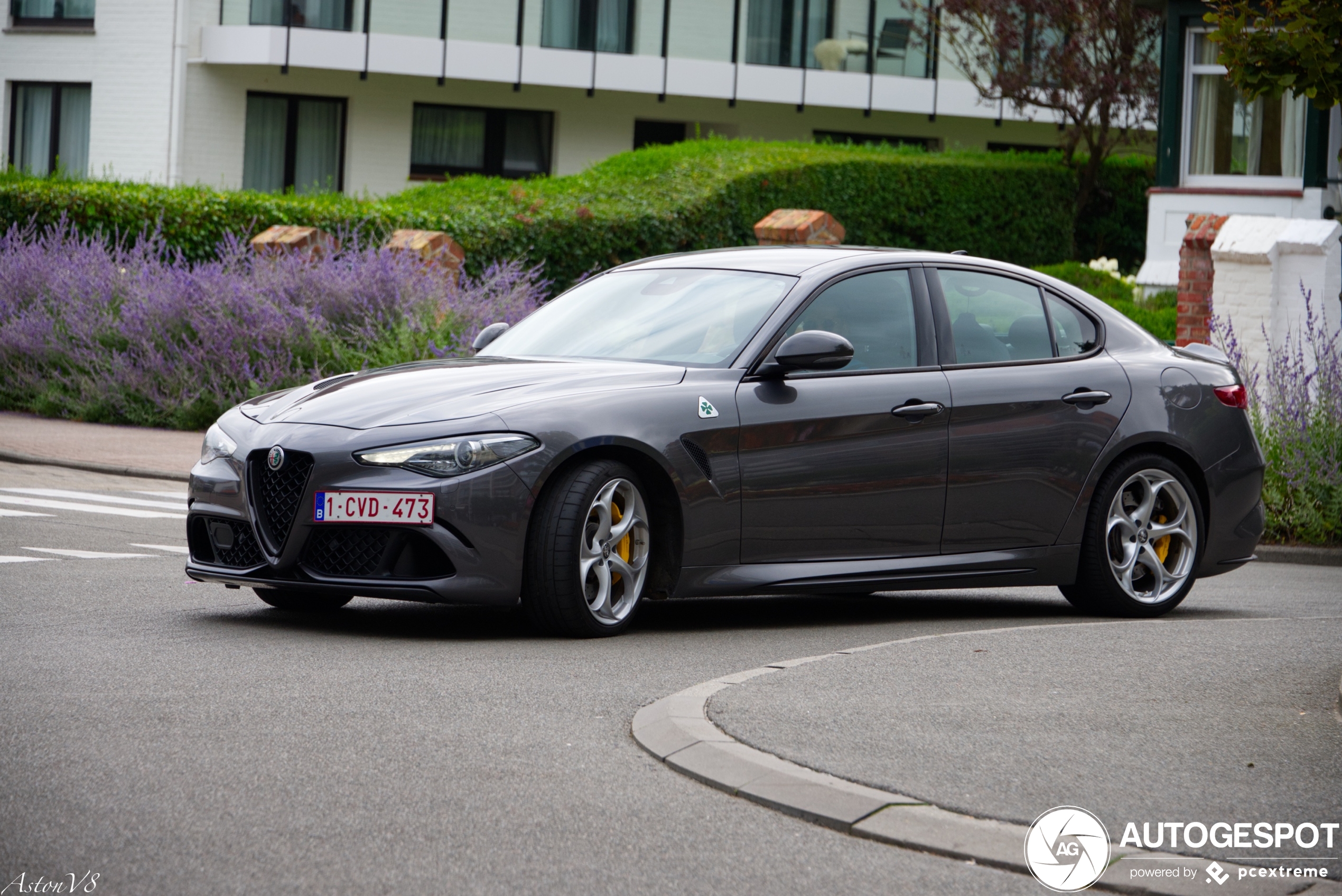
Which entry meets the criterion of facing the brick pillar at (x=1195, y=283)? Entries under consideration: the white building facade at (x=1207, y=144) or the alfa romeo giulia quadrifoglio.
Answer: the white building facade

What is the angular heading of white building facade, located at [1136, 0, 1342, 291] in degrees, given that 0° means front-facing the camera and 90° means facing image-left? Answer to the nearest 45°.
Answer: approximately 0°

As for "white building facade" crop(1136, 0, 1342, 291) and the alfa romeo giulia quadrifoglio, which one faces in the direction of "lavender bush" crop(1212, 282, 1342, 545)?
the white building facade

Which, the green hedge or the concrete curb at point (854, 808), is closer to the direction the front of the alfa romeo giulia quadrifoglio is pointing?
the concrete curb

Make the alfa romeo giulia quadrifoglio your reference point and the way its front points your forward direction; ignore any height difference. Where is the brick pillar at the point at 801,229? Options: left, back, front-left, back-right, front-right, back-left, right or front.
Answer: back-right

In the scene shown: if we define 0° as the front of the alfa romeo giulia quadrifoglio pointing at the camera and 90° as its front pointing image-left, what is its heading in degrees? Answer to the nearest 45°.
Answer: approximately 45°

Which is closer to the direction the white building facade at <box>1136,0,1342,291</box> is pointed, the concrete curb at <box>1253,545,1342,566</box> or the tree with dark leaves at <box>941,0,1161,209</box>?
the concrete curb

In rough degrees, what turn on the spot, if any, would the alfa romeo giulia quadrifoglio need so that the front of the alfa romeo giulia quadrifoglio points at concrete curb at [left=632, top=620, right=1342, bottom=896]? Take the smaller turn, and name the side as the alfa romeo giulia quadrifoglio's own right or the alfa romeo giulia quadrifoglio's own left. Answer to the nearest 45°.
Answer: approximately 45° to the alfa romeo giulia quadrifoglio's own left

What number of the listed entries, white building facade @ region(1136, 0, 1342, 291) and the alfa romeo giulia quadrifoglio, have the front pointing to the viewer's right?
0

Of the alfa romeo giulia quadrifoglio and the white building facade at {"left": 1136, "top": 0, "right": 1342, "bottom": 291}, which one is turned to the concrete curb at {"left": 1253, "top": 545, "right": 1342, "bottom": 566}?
the white building facade

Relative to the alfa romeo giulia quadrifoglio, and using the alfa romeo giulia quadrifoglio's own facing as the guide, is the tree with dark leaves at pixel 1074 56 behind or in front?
behind

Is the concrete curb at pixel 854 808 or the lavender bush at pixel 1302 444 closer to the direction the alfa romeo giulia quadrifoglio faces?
the concrete curb
